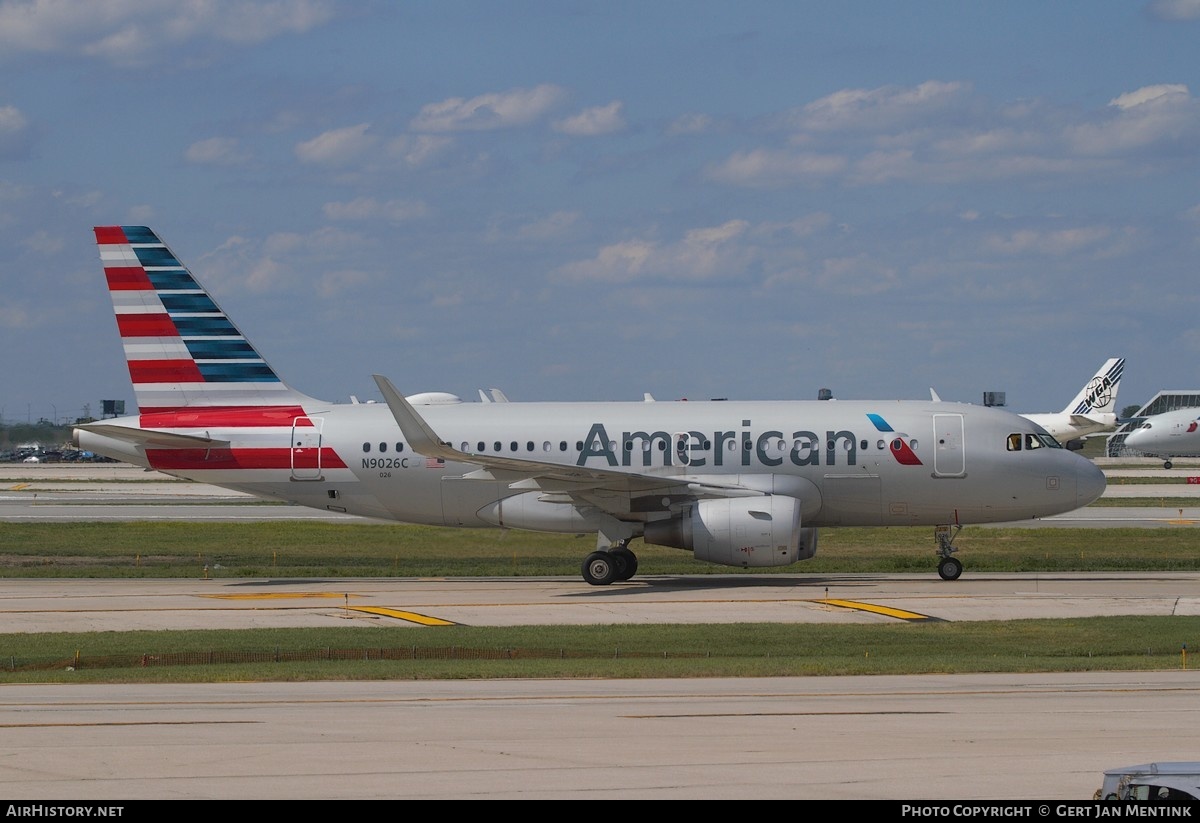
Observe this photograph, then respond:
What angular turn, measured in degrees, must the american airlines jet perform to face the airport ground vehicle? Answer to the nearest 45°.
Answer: approximately 90° to its right

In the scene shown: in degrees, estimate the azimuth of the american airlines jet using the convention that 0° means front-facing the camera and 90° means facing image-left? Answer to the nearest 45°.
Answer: approximately 270°
